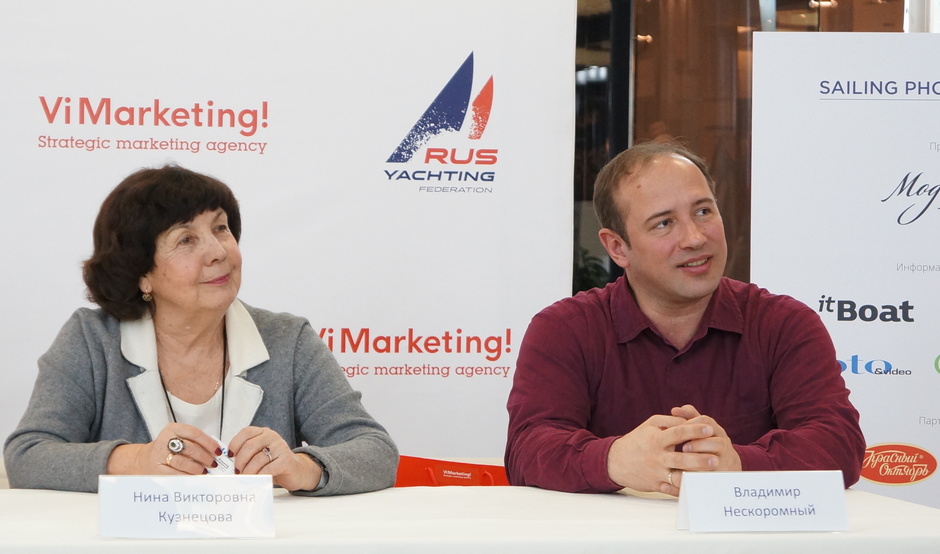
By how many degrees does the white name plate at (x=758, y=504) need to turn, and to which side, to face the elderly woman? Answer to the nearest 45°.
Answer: approximately 135° to its right

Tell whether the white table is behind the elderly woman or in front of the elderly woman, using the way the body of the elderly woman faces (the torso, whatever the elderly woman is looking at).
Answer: in front

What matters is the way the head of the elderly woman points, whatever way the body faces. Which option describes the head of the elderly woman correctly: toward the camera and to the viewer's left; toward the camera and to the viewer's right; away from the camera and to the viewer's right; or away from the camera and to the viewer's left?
toward the camera and to the viewer's right

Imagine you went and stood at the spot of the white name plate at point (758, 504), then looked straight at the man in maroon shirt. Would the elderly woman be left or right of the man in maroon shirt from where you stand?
left

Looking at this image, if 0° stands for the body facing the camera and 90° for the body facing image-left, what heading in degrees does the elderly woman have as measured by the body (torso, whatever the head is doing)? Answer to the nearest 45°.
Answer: approximately 0°

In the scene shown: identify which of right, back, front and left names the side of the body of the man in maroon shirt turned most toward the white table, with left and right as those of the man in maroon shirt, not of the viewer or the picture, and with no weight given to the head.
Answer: front

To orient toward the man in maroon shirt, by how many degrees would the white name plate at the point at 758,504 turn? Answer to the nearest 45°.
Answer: approximately 180°
